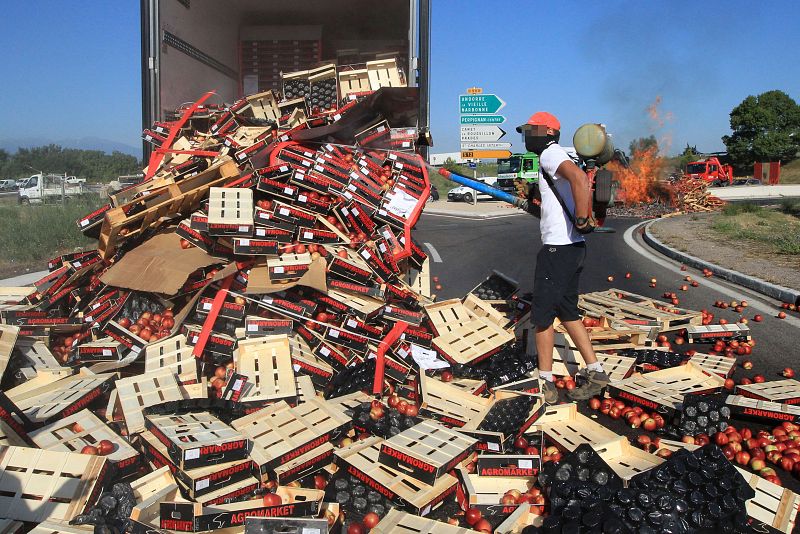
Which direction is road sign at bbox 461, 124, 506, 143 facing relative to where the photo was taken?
toward the camera

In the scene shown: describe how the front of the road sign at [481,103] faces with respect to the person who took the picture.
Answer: facing the viewer

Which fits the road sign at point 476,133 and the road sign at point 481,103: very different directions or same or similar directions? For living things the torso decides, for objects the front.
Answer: same or similar directions

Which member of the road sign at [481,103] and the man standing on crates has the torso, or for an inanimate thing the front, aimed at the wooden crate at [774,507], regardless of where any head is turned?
the road sign

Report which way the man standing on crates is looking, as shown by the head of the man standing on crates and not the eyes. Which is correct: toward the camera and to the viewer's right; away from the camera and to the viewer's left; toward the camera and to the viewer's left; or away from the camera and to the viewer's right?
toward the camera and to the viewer's left

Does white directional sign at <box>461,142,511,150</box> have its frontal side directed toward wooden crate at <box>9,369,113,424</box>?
yes

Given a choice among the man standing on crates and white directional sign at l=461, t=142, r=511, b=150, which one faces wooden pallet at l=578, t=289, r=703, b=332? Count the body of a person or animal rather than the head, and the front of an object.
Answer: the white directional sign

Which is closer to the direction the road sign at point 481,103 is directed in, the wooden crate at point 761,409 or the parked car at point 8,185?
the wooden crate

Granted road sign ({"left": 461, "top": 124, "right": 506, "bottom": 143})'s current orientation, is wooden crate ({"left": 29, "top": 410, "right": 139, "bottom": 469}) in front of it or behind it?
in front

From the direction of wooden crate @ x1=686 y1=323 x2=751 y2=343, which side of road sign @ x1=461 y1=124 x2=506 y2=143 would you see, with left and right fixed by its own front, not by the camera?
front

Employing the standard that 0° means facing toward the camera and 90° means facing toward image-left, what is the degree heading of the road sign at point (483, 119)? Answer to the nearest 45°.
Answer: approximately 0°

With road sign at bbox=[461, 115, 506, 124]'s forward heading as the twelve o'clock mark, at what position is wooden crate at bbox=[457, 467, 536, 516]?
The wooden crate is roughly at 12 o'clock from the road sign.

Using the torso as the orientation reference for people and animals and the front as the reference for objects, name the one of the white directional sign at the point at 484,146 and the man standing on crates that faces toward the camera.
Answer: the white directional sign

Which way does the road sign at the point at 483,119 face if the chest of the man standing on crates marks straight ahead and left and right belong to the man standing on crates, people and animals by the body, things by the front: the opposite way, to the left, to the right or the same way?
to the left

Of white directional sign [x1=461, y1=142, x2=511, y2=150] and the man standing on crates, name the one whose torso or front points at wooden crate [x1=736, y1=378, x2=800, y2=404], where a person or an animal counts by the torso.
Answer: the white directional sign

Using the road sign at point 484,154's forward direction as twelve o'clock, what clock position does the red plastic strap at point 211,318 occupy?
The red plastic strap is roughly at 12 o'clock from the road sign.

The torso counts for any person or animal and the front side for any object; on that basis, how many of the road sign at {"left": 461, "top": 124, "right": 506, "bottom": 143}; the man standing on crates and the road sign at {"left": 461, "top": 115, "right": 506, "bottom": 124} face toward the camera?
2

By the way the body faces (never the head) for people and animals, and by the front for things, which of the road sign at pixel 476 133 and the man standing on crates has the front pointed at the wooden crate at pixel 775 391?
the road sign

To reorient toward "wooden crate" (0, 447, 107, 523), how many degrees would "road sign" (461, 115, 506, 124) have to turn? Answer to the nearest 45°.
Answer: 0° — it already faces it
